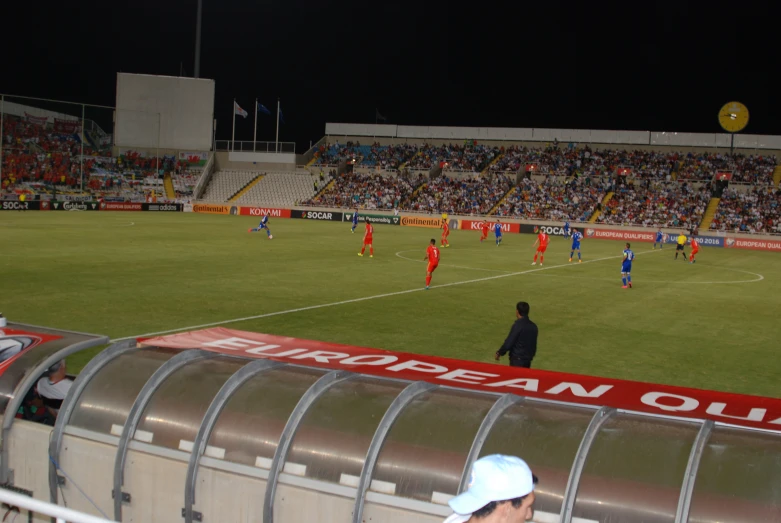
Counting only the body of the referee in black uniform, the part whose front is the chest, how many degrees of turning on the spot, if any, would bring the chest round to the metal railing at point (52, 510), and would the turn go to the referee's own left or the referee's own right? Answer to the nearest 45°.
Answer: approximately 135° to the referee's own left

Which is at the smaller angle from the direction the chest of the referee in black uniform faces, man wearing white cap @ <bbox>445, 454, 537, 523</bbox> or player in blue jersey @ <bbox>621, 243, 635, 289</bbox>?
the player in blue jersey

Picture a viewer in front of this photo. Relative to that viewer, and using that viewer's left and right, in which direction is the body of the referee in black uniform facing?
facing away from the viewer and to the left of the viewer

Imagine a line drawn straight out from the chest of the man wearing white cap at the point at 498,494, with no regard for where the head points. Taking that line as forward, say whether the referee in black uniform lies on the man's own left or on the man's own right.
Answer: on the man's own left

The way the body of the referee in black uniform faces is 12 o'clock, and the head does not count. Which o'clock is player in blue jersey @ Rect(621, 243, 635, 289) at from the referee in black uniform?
The player in blue jersey is roughly at 2 o'clock from the referee in black uniform.
